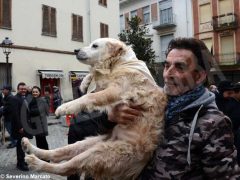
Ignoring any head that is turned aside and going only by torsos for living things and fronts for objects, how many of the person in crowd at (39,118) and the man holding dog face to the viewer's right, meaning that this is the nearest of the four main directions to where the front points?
0

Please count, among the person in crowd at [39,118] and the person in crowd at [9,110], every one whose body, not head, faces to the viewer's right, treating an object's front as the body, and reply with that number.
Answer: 0

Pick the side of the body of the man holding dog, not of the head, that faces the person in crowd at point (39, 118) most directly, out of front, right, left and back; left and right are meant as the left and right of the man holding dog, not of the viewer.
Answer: right

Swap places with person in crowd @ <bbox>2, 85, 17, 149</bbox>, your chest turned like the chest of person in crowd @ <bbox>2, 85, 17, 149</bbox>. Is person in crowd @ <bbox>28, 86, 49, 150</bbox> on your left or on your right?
on your left

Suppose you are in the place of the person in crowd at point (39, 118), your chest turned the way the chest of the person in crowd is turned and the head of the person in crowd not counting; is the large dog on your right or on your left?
on your left

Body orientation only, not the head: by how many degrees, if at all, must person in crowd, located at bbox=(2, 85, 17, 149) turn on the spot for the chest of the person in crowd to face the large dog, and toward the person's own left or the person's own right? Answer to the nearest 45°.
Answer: approximately 90° to the person's own left

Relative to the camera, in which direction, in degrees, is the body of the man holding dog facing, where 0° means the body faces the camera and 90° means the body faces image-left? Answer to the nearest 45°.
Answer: approximately 45°
